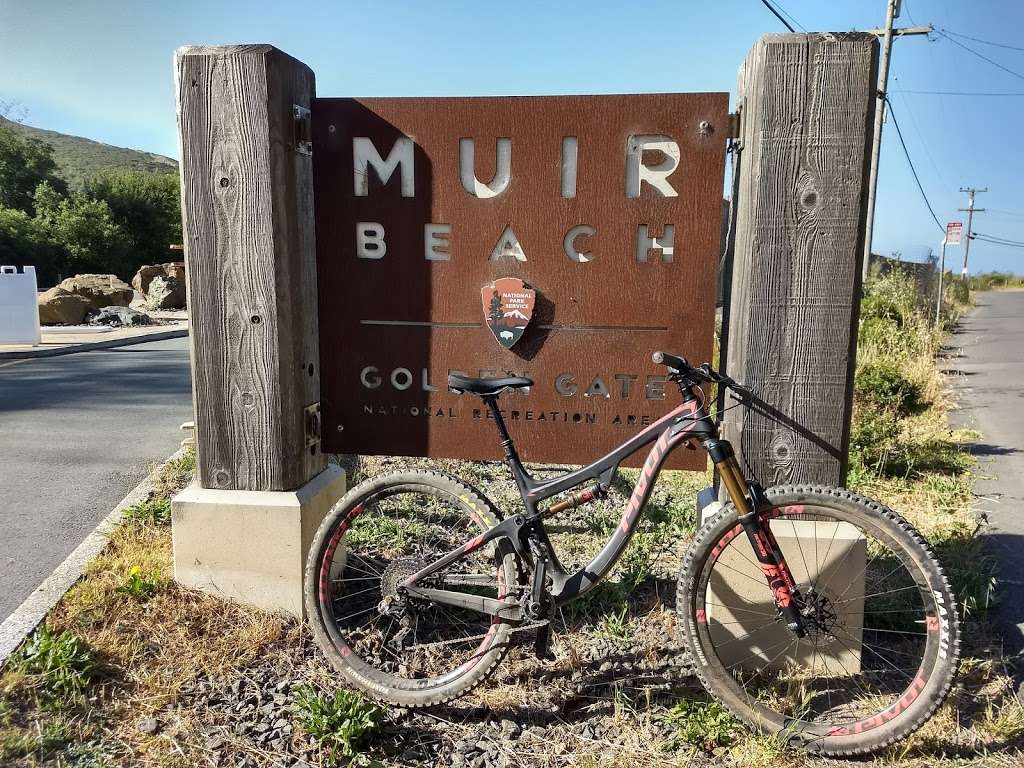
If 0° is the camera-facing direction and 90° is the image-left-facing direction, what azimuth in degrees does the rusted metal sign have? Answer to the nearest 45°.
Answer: approximately 0°

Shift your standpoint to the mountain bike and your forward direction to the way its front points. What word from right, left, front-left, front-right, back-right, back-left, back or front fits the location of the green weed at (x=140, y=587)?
back

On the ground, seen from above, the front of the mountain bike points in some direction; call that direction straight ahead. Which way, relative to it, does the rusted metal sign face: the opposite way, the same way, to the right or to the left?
to the right

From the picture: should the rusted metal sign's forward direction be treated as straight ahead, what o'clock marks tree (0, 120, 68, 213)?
The tree is roughly at 5 o'clock from the rusted metal sign.

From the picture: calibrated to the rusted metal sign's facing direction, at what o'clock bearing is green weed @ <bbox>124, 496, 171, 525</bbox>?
The green weed is roughly at 4 o'clock from the rusted metal sign.

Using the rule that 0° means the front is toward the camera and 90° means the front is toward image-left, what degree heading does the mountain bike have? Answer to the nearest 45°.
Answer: approximately 270°

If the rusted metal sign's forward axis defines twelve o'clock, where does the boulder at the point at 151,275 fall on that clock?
The boulder is roughly at 5 o'clock from the rusted metal sign.

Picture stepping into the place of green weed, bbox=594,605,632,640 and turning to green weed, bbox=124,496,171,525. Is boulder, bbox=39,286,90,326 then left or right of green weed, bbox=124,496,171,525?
right

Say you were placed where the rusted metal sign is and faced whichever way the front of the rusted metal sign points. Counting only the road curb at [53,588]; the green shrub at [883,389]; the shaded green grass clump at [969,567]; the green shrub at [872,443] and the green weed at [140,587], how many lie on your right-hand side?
2

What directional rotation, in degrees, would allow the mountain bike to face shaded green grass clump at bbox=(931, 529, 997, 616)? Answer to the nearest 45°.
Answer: approximately 45° to its left

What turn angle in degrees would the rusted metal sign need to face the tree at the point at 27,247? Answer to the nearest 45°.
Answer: approximately 135° to its right

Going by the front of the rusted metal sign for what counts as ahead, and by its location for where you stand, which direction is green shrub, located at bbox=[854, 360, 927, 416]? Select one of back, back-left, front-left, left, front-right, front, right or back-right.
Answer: back-left

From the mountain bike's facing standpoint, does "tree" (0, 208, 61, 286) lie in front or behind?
behind

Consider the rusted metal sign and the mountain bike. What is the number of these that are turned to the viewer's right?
1

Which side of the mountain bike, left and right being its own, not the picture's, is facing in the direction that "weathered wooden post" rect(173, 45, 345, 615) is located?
back

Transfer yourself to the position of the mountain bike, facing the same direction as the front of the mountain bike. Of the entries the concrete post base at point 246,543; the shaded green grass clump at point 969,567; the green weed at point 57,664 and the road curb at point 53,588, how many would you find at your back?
3

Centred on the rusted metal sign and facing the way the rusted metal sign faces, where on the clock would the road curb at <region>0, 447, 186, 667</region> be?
The road curb is roughly at 3 o'clock from the rusted metal sign.

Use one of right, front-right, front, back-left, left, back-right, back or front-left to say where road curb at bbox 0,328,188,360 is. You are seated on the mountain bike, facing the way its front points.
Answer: back-left
